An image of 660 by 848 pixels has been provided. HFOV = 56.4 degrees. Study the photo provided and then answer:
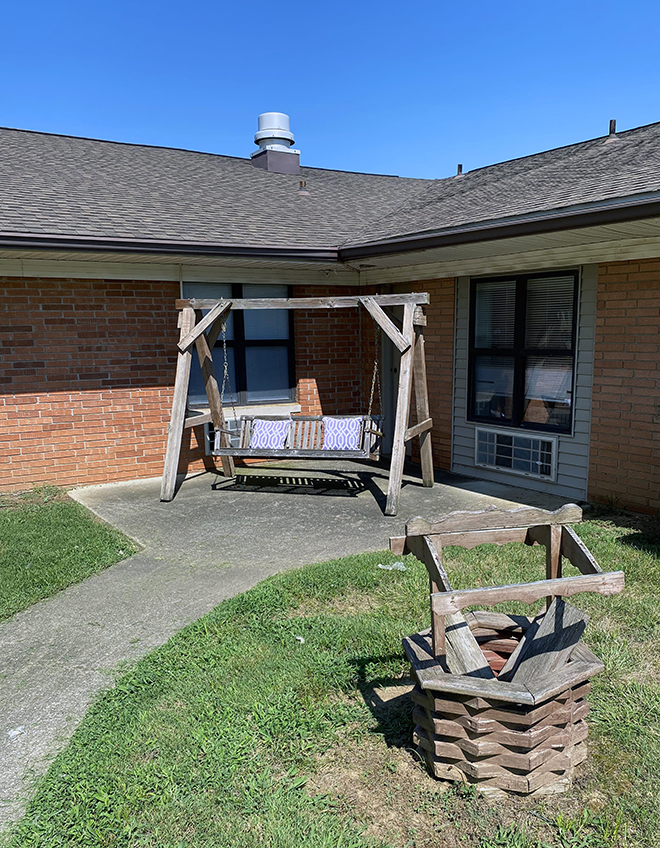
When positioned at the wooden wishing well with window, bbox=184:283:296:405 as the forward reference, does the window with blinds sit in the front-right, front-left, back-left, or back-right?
front-right

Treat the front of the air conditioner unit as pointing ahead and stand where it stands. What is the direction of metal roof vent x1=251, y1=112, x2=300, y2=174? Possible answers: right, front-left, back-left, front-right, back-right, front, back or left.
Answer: right

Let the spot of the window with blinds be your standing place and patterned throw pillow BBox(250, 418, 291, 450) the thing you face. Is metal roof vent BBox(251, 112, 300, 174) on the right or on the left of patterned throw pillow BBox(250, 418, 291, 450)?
right

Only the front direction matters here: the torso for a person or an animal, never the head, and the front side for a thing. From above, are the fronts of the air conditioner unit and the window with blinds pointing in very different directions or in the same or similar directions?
same or similar directions

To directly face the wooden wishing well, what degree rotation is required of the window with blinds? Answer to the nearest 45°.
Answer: approximately 45° to its left

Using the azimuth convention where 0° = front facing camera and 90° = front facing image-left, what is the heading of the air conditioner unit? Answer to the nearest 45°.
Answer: approximately 45°

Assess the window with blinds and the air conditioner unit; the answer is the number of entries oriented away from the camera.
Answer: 0

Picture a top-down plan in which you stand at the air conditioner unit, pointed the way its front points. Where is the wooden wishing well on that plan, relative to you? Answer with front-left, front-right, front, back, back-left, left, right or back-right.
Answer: front-left

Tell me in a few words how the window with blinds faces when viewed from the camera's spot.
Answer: facing the viewer and to the left of the viewer

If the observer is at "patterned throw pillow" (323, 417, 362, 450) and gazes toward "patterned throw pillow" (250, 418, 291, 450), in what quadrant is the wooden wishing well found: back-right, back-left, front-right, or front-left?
back-left

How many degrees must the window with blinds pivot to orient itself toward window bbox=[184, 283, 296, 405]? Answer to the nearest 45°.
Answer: approximately 45° to its right

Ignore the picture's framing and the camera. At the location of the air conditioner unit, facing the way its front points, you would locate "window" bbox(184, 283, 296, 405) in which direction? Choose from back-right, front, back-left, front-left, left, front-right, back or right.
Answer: front-right
